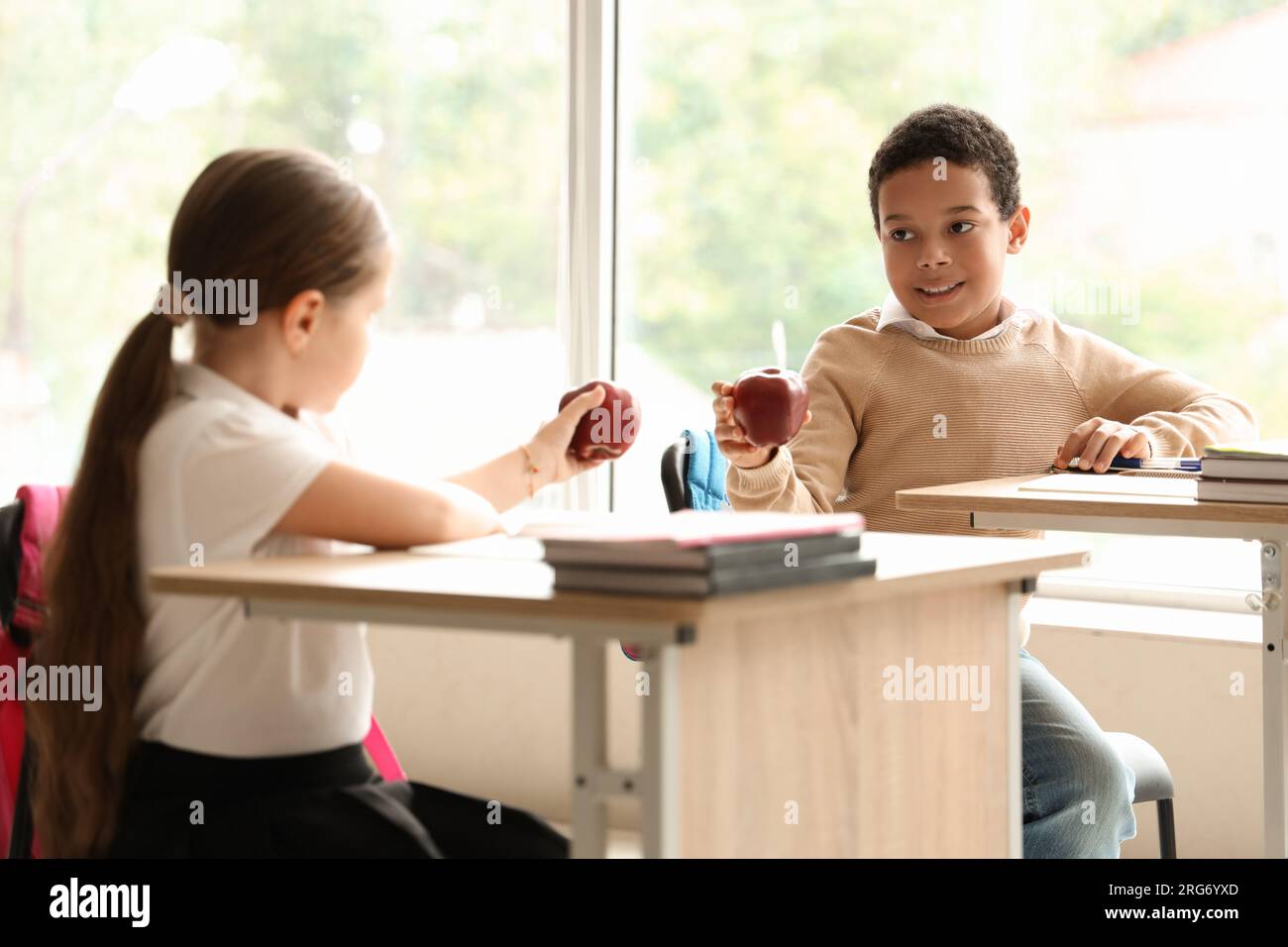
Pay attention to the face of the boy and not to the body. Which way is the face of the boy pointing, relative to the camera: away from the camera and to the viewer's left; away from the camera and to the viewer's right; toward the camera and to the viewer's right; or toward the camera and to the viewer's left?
toward the camera and to the viewer's left

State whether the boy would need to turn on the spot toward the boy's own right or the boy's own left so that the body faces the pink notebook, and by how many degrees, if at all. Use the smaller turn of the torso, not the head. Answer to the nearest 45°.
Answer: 0° — they already face it

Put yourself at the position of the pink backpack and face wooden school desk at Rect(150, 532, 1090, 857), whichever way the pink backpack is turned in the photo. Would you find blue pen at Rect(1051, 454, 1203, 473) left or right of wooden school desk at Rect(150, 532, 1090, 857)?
left

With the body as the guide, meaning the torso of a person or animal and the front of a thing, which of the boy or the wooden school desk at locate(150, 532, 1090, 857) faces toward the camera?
the boy

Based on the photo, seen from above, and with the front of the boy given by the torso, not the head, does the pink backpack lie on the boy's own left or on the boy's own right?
on the boy's own right

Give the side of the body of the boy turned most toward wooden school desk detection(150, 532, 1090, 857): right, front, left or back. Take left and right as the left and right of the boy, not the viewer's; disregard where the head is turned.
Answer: front

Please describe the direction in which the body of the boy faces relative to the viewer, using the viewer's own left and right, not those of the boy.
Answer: facing the viewer

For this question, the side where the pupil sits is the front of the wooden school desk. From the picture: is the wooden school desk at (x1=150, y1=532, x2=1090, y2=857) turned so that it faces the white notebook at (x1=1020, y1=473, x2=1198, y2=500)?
no

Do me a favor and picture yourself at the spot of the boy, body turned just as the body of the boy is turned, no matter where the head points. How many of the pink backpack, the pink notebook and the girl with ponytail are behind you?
0

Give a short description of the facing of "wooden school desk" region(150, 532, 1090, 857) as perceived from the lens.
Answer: facing away from the viewer and to the left of the viewer

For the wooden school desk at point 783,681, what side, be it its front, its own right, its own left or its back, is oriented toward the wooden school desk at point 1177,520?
right

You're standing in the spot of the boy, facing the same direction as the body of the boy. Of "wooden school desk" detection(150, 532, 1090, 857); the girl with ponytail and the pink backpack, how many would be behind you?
0

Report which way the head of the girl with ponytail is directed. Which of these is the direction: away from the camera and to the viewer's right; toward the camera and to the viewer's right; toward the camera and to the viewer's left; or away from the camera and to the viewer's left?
away from the camera and to the viewer's right
